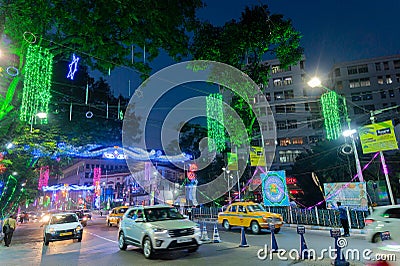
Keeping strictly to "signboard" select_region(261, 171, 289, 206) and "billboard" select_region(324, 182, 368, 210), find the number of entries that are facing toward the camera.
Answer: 2

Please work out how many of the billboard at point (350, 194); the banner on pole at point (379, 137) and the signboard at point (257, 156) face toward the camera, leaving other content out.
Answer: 3

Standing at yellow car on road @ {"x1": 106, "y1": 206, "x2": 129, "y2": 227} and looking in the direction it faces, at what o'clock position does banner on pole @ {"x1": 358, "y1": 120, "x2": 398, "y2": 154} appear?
The banner on pole is roughly at 9 o'clock from the yellow car on road.

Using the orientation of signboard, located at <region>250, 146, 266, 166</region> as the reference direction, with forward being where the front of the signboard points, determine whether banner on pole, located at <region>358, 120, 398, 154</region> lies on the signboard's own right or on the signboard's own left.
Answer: on the signboard's own left

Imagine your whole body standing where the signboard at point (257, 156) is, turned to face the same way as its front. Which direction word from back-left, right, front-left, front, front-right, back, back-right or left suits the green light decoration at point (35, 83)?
front-right

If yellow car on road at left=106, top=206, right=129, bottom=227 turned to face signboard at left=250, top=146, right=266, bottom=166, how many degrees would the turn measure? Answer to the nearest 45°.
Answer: approximately 90° to its left

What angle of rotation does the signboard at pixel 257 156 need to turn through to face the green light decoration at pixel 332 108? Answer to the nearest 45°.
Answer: approximately 90° to its left

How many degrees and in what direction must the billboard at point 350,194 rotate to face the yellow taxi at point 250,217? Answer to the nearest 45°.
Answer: approximately 45° to its right

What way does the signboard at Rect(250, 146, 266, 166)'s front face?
toward the camera

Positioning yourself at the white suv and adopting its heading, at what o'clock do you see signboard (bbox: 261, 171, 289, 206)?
The signboard is roughly at 9 o'clock from the white suv.

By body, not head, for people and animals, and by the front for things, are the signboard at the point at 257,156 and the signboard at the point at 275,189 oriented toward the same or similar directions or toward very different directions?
same or similar directions

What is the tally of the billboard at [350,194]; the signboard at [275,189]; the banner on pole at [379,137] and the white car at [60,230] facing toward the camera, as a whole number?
4

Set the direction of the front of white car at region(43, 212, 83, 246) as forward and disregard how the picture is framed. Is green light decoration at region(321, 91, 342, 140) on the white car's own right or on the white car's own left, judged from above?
on the white car's own left

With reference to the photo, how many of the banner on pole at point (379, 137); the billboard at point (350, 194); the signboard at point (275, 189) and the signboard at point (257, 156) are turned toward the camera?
4

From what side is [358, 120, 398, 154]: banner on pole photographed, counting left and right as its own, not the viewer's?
front

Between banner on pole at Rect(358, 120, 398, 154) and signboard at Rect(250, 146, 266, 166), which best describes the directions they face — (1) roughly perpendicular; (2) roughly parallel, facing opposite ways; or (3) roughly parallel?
roughly parallel

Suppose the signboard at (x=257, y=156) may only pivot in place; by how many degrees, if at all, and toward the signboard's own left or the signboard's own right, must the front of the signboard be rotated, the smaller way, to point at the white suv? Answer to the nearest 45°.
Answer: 0° — it already faces it
